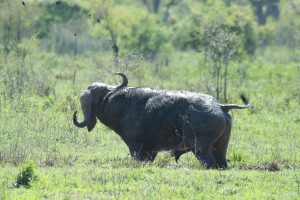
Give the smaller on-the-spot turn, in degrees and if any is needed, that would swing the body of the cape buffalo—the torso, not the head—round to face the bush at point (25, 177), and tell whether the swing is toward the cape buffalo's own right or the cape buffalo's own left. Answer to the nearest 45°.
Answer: approximately 45° to the cape buffalo's own left

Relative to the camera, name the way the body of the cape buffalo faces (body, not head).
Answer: to the viewer's left
